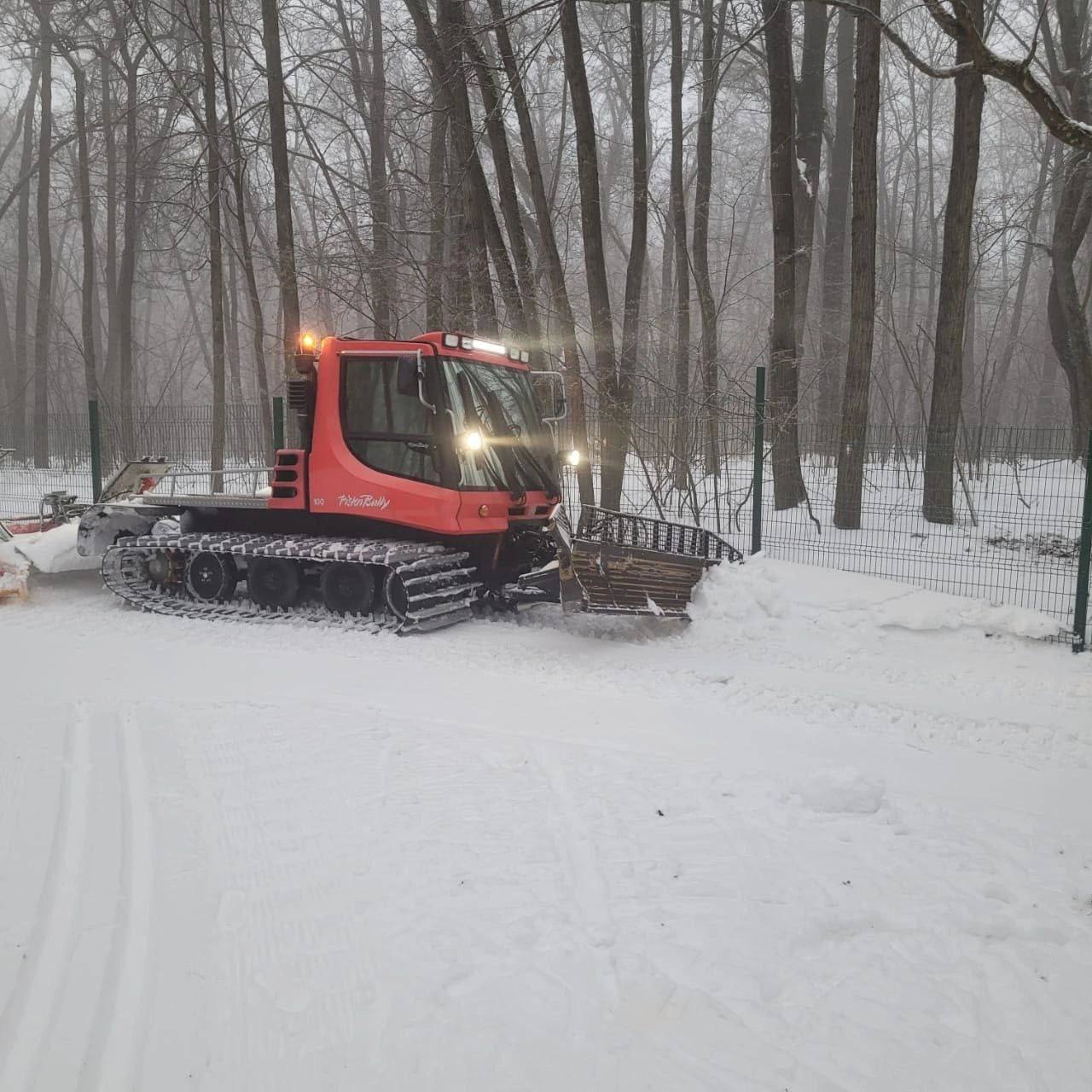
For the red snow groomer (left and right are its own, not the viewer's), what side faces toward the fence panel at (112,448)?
back

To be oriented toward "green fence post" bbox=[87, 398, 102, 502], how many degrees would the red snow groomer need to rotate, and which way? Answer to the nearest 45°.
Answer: approximately 180°

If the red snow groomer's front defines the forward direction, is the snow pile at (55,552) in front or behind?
behind

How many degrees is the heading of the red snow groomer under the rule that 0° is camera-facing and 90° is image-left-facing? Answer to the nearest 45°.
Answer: approximately 315°

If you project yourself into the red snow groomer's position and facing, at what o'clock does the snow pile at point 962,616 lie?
The snow pile is roughly at 11 o'clock from the red snow groomer.

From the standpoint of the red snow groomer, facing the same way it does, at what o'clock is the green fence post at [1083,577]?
The green fence post is roughly at 11 o'clock from the red snow groomer.
